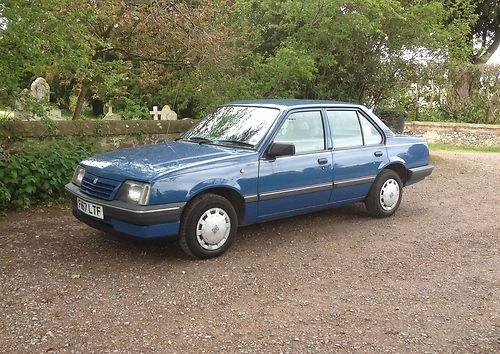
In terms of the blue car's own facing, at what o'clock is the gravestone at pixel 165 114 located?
The gravestone is roughly at 4 o'clock from the blue car.

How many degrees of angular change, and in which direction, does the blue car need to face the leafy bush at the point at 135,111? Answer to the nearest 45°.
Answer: approximately 135° to its right

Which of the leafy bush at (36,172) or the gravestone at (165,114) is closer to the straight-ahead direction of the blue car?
the leafy bush

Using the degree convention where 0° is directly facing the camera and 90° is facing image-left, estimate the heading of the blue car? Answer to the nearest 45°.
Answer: approximately 45°

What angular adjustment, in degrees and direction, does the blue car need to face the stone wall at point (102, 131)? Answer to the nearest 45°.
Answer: approximately 90° to its right

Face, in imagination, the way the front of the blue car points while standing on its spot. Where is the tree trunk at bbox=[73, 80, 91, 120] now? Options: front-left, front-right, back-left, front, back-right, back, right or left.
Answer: right

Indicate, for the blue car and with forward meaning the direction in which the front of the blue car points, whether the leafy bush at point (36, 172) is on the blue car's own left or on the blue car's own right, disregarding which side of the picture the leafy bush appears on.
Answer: on the blue car's own right
